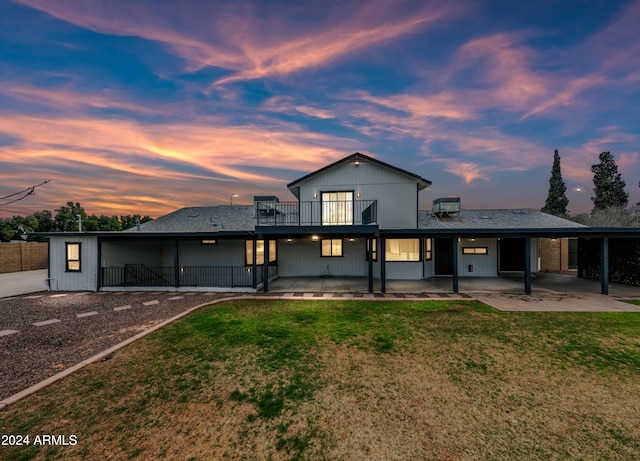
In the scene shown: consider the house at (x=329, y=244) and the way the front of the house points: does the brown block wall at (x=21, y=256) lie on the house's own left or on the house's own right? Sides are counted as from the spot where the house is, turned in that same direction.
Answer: on the house's own right

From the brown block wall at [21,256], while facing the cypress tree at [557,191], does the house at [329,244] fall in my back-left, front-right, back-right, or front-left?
front-right

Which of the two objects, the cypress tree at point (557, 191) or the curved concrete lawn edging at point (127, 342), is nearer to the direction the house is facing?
the curved concrete lawn edging

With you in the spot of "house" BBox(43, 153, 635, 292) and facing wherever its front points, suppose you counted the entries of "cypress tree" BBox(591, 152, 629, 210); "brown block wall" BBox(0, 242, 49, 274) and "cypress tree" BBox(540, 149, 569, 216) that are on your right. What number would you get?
1

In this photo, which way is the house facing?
toward the camera

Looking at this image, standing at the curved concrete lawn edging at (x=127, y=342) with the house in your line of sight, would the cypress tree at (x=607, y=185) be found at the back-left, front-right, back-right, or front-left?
front-right

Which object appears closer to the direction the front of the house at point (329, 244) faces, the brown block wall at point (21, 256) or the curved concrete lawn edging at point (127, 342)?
the curved concrete lawn edging

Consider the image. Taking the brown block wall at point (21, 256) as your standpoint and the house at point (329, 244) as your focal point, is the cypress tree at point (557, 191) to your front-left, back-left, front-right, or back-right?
front-left

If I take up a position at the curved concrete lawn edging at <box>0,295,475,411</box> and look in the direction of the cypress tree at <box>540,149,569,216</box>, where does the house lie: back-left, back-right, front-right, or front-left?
front-left

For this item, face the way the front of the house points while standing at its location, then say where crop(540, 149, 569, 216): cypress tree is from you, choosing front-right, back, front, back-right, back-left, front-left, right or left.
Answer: back-left

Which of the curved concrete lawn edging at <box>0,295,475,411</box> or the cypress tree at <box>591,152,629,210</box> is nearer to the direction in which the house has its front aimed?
the curved concrete lawn edging
